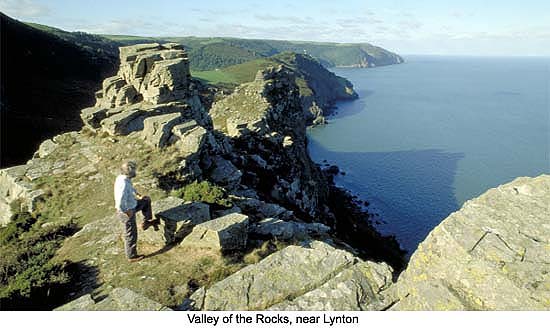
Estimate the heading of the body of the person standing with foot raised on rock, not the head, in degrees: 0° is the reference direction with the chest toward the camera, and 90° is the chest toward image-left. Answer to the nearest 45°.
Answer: approximately 270°

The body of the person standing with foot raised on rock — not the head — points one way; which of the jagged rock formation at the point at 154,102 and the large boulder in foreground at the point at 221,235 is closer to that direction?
the large boulder in foreground

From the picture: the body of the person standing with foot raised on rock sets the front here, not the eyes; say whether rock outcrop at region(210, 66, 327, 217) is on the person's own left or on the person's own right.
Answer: on the person's own left

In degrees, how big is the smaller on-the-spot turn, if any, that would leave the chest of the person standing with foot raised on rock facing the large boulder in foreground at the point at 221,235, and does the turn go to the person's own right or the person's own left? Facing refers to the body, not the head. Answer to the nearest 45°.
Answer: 0° — they already face it

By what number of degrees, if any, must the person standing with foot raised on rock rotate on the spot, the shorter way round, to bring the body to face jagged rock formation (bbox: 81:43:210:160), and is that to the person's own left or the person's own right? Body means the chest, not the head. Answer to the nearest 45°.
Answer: approximately 90° to the person's own left

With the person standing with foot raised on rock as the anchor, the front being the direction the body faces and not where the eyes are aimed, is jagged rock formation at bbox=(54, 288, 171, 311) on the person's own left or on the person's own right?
on the person's own right
